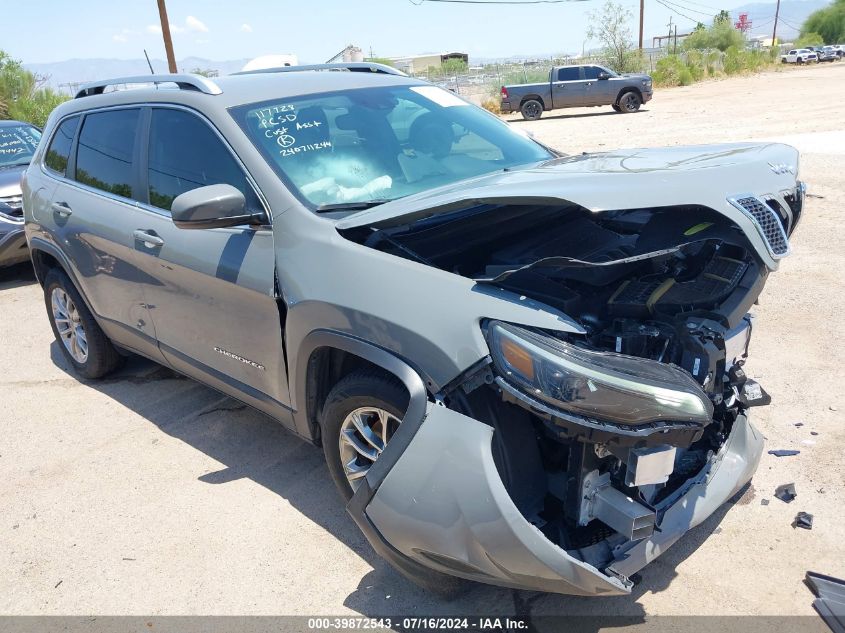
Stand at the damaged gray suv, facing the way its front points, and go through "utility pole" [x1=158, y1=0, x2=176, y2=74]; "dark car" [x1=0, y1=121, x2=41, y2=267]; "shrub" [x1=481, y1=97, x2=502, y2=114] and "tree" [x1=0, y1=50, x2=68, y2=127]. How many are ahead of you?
0

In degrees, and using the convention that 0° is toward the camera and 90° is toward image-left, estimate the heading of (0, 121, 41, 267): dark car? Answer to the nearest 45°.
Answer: approximately 315°

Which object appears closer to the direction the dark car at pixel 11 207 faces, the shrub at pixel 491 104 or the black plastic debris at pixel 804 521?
the black plastic debris

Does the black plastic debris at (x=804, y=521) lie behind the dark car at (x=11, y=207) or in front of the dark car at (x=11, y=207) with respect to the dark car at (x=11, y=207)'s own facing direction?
in front

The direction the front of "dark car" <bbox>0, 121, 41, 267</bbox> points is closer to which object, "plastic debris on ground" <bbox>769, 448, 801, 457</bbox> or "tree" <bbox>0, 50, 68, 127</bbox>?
the plastic debris on ground

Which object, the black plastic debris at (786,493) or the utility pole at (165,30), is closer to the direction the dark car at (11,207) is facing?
the black plastic debris

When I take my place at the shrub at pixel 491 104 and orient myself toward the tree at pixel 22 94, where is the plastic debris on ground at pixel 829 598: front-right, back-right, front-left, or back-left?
front-left

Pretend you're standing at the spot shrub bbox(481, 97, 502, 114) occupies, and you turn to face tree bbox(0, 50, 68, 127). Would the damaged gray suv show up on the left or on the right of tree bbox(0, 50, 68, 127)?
left

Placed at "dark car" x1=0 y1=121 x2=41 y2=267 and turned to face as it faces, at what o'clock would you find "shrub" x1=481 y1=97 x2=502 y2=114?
The shrub is roughly at 9 o'clock from the dark car.

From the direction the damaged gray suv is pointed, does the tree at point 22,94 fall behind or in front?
behind

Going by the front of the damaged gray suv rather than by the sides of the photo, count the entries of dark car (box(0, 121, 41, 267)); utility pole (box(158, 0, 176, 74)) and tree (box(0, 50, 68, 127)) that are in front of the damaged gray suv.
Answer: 0

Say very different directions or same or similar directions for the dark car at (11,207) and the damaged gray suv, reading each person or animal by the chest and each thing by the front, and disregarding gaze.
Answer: same or similar directions

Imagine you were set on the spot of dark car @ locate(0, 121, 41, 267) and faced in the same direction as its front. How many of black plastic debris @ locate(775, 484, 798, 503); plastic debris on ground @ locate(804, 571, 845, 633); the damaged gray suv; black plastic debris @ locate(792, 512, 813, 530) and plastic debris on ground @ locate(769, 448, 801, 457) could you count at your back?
0

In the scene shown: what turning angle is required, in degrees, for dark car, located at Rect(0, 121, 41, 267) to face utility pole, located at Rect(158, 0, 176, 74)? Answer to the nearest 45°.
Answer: approximately 135° to its left

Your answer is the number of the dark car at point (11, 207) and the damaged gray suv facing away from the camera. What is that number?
0

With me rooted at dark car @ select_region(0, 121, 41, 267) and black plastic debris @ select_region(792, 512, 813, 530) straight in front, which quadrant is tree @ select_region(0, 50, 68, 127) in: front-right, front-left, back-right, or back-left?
back-left

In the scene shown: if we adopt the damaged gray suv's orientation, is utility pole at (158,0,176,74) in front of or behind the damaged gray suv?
behind

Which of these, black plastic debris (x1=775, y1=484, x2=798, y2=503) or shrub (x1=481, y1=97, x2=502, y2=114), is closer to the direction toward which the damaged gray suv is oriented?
the black plastic debris

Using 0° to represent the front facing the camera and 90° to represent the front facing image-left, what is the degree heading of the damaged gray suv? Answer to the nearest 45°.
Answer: approximately 315°
